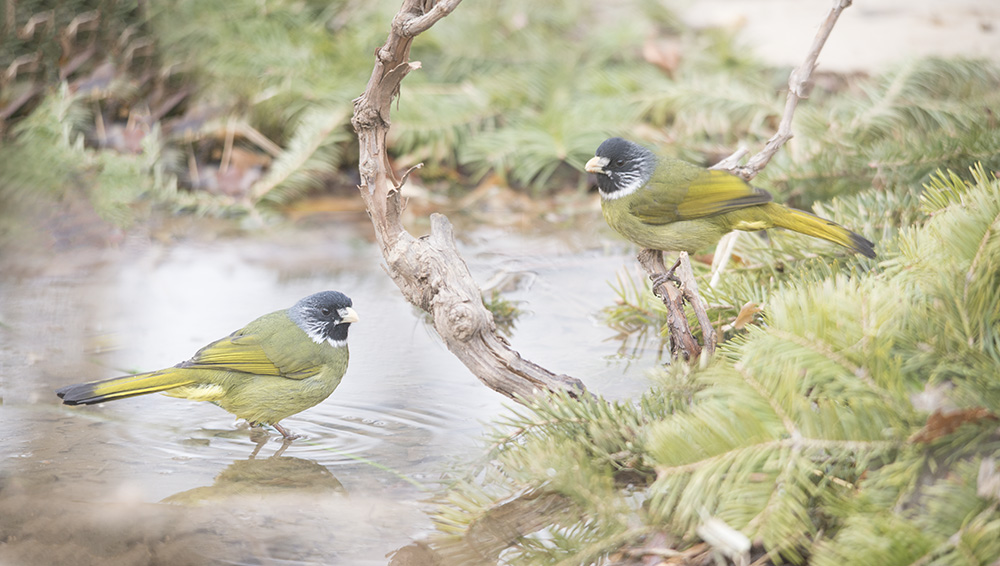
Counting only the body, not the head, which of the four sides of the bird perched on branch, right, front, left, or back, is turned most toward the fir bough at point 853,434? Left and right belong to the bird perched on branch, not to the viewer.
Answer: left

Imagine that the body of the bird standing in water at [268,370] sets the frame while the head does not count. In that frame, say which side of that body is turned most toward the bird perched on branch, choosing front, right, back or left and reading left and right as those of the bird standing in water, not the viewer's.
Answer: front

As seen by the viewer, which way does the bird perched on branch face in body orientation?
to the viewer's left

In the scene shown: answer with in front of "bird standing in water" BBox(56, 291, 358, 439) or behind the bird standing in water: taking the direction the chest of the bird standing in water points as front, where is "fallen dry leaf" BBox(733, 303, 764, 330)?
in front

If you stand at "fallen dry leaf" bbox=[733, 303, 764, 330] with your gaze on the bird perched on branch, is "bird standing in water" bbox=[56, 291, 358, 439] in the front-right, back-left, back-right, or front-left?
front-left

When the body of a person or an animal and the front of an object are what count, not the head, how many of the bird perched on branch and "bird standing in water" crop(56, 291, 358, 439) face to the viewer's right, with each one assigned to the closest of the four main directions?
1

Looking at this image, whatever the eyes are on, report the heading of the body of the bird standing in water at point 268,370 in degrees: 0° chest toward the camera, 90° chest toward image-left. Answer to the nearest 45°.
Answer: approximately 270°

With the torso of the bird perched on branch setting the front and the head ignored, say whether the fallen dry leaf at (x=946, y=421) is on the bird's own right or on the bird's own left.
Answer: on the bird's own left

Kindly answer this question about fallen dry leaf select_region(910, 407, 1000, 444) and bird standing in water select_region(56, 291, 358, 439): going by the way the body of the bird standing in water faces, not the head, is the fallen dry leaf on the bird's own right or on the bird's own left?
on the bird's own right
